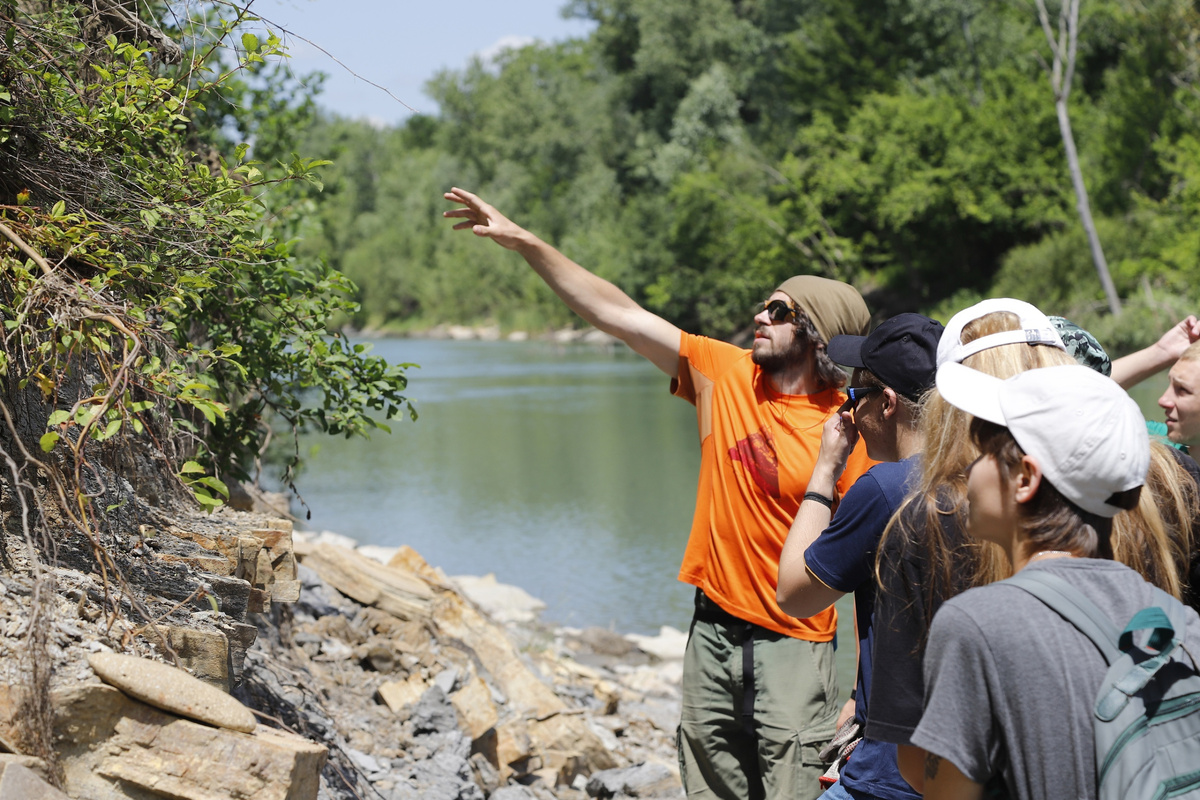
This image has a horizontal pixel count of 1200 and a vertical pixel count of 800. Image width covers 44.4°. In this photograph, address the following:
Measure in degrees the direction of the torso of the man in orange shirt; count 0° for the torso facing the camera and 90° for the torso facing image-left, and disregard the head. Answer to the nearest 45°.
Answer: approximately 45°

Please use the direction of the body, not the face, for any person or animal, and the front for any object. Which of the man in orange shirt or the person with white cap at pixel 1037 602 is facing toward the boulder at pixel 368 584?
the person with white cap

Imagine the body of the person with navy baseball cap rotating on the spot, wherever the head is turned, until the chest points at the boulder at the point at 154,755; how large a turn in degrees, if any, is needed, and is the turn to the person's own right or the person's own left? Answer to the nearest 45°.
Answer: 0° — they already face it

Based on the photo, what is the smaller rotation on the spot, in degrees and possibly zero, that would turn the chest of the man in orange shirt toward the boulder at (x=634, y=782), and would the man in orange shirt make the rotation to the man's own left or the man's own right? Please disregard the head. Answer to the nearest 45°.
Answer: approximately 135° to the man's own right

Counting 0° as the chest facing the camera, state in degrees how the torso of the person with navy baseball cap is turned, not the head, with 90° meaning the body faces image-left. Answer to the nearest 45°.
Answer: approximately 90°

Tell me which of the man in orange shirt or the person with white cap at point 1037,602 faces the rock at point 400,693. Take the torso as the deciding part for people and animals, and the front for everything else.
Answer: the person with white cap

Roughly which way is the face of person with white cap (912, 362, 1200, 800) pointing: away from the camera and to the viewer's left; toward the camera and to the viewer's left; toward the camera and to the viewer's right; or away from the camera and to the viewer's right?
away from the camera and to the viewer's left

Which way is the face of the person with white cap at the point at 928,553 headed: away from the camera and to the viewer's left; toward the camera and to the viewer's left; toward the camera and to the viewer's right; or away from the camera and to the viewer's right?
away from the camera and to the viewer's left
